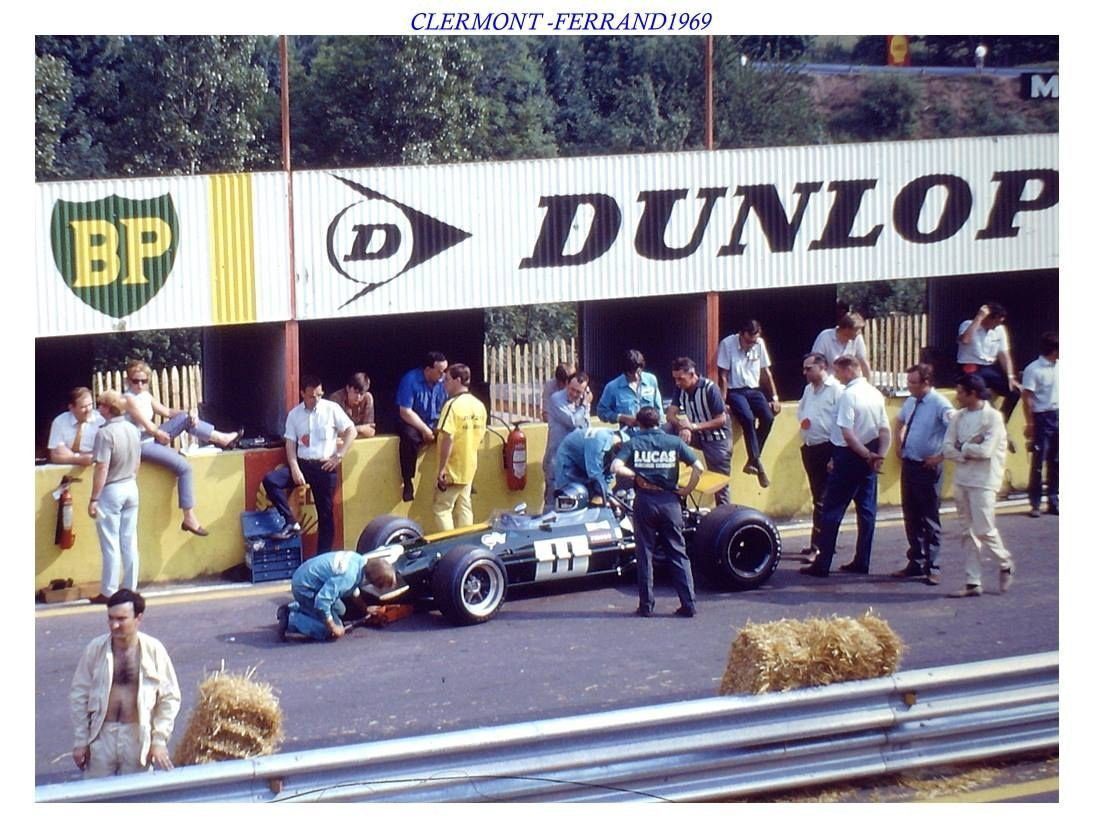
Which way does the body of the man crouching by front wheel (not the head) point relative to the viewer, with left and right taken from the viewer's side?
facing to the right of the viewer

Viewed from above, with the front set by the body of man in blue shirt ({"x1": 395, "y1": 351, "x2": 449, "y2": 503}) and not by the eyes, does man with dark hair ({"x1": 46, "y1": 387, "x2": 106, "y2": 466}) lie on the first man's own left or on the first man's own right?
on the first man's own right

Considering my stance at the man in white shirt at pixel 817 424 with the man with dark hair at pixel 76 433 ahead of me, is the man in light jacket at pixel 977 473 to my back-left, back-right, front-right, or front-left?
back-left

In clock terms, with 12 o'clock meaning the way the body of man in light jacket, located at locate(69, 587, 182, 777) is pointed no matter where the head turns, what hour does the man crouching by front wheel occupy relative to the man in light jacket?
The man crouching by front wheel is roughly at 7 o'clock from the man in light jacket.

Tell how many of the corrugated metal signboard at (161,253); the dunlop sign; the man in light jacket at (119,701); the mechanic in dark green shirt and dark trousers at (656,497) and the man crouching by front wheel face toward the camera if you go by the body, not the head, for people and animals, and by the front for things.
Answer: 3

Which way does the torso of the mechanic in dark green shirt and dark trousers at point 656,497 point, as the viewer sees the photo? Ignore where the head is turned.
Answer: away from the camera

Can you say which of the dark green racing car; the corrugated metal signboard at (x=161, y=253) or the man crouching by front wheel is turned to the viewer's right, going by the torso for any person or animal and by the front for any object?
the man crouching by front wheel

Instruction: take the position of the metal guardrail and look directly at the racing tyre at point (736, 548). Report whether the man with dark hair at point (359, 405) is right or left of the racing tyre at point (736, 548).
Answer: left
